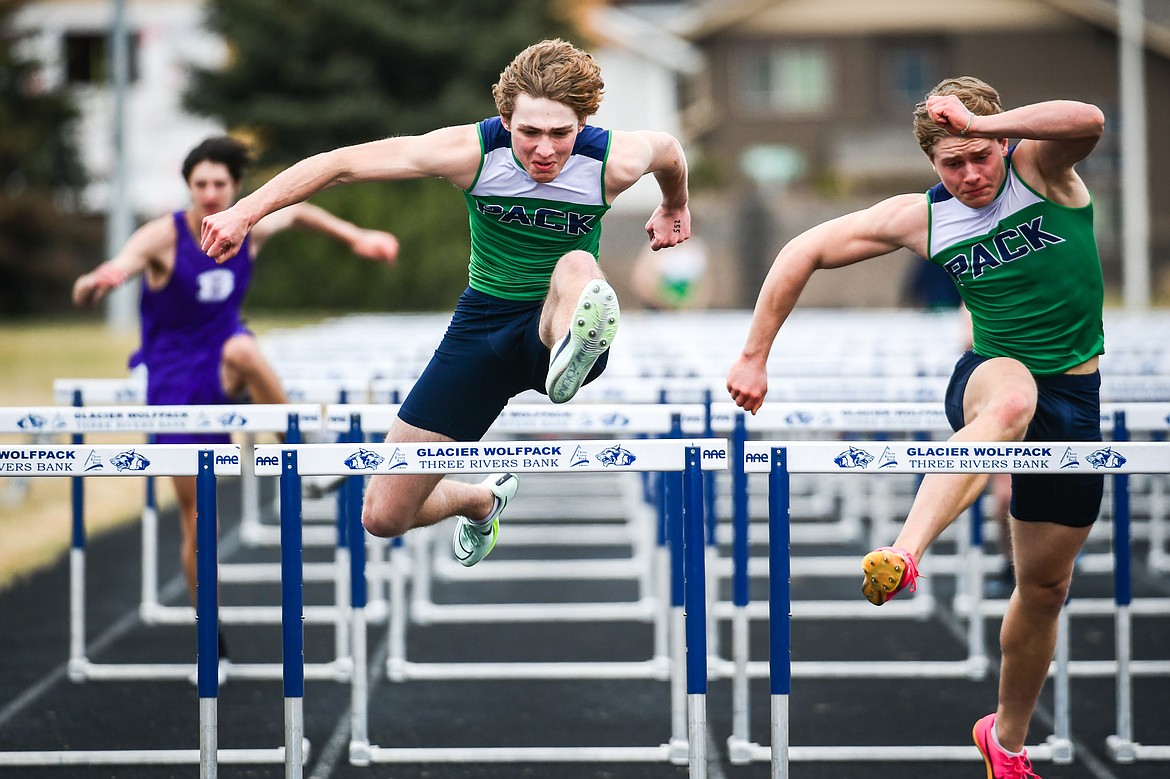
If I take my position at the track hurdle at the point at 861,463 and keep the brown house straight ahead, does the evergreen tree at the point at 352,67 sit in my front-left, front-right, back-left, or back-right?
front-left

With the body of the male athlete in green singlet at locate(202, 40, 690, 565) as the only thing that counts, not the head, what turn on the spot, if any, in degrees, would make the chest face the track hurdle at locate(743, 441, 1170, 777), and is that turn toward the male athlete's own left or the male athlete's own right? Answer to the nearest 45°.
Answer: approximately 45° to the male athlete's own left

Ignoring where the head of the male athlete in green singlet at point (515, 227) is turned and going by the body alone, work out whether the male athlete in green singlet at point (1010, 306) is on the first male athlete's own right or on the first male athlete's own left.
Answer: on the first male athlete's own left

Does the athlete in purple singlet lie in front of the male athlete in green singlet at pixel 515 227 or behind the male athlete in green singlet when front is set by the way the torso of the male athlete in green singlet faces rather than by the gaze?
behind

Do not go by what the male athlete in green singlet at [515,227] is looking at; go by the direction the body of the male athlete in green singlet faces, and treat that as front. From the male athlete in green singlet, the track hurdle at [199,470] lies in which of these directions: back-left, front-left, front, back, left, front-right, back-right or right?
right

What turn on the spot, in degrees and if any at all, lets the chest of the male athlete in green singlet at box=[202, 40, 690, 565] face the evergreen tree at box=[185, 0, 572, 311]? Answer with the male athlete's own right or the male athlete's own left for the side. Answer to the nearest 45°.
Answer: approximately 180°

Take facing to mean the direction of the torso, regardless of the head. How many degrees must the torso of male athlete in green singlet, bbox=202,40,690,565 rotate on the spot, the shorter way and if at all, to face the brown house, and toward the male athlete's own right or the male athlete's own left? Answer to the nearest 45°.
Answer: approximately 180°

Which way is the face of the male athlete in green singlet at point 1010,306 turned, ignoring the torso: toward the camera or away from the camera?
toward the camera

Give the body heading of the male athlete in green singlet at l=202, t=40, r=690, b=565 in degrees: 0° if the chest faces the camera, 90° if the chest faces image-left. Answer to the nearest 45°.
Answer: approximately 0°

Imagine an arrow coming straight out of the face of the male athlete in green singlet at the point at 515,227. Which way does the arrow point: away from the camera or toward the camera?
toward the camera
